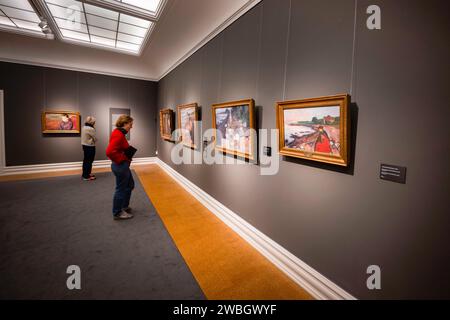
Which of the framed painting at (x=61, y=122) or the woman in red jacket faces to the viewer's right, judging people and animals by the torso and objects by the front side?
the woman in red jacket

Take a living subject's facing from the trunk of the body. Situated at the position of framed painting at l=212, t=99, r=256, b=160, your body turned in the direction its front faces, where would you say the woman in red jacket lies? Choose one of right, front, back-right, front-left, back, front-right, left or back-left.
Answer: front-right

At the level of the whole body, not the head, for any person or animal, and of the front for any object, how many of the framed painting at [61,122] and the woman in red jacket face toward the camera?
1

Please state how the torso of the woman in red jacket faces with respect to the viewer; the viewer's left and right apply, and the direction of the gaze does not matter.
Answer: facing to the right of the viewer

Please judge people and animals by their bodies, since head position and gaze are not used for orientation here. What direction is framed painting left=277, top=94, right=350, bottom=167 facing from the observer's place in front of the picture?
facing the viewer and to the left of the viewer

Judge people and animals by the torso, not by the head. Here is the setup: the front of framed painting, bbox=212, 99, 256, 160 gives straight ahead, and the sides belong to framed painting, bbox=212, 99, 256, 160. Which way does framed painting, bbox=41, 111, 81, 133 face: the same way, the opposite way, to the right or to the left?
to the left

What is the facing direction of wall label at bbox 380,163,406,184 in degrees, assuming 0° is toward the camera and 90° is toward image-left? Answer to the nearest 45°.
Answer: approximately 45°

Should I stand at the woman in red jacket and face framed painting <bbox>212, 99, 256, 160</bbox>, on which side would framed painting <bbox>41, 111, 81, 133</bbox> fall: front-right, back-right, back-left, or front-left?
back-left

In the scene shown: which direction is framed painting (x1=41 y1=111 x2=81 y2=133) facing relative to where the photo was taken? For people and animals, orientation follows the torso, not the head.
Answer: toward the camera

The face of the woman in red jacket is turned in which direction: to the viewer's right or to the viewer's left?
to the viewer's right

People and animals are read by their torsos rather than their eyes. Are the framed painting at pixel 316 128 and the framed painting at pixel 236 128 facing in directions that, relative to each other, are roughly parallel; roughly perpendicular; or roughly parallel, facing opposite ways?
roughly parallel

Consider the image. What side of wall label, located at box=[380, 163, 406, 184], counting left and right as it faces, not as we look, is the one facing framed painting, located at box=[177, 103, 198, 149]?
right

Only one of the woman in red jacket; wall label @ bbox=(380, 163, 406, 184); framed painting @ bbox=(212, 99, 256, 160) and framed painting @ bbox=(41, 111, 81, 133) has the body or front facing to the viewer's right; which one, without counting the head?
the woman in red jacket

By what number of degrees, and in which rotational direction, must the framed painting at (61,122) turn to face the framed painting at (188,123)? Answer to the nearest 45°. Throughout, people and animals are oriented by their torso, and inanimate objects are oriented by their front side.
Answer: approximately 45° to its left

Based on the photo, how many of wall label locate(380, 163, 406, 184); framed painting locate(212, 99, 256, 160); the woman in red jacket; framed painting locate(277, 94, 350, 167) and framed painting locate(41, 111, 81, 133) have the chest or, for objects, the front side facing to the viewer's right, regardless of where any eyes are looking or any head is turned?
1

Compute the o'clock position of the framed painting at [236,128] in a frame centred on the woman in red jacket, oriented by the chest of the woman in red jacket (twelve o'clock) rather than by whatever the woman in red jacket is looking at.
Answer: The framed painting is roughly at 1 o'clock from the woman in red jacket.

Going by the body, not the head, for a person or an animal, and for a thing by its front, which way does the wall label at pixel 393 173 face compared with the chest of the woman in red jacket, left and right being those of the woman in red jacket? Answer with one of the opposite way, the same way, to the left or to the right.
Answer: the opposite way

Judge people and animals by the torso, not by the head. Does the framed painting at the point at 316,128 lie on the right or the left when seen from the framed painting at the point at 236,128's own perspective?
on its left
